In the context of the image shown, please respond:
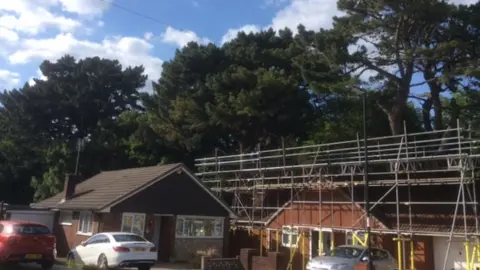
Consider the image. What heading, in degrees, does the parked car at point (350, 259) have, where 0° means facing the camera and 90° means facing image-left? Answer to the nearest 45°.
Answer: approximately 45°

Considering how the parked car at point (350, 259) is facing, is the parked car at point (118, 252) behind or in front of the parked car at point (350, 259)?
in front

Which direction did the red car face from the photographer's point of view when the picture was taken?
facing away from the viewer and to the left of the viewer

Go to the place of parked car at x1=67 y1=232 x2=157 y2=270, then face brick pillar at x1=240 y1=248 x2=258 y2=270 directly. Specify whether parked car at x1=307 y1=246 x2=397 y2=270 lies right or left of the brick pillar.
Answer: left

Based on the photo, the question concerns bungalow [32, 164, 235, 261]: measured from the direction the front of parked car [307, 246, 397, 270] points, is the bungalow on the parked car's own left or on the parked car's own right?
on the parked car's own right
